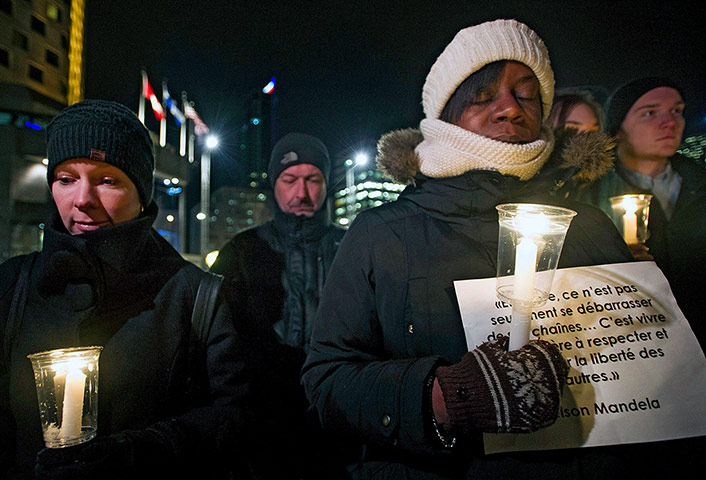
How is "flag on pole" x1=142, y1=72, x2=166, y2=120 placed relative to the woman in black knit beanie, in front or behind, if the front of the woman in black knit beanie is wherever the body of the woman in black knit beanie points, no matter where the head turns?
behind

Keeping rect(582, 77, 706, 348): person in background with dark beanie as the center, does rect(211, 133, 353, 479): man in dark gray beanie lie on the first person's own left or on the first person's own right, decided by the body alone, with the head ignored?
on the first person's own right

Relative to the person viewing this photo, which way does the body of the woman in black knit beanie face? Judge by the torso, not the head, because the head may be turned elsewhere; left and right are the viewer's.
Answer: facing the viewer and to the left of the viewer

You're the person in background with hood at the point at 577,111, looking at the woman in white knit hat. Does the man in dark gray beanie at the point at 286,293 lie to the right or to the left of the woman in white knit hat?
right

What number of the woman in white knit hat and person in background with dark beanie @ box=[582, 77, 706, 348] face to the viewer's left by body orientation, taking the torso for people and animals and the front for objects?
0

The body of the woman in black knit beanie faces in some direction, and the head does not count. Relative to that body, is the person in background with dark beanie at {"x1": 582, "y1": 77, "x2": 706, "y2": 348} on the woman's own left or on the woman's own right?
on the woman's own left

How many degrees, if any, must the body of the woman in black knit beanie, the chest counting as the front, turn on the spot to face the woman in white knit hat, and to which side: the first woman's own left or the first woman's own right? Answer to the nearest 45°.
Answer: approximately 90° to the first woman's own left

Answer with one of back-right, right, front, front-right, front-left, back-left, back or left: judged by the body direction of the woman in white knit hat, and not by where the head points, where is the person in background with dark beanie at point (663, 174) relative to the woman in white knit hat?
left

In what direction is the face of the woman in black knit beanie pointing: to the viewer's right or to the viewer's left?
to the viewer's left

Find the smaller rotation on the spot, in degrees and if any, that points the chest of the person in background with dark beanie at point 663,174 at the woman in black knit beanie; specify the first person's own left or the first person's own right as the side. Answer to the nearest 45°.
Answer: approximately 90° to the first person's own right

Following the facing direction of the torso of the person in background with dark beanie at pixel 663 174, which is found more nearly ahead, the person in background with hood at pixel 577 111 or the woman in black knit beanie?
the woman in black knit beanie

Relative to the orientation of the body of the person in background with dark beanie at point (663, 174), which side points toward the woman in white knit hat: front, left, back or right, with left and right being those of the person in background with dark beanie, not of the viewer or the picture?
right
